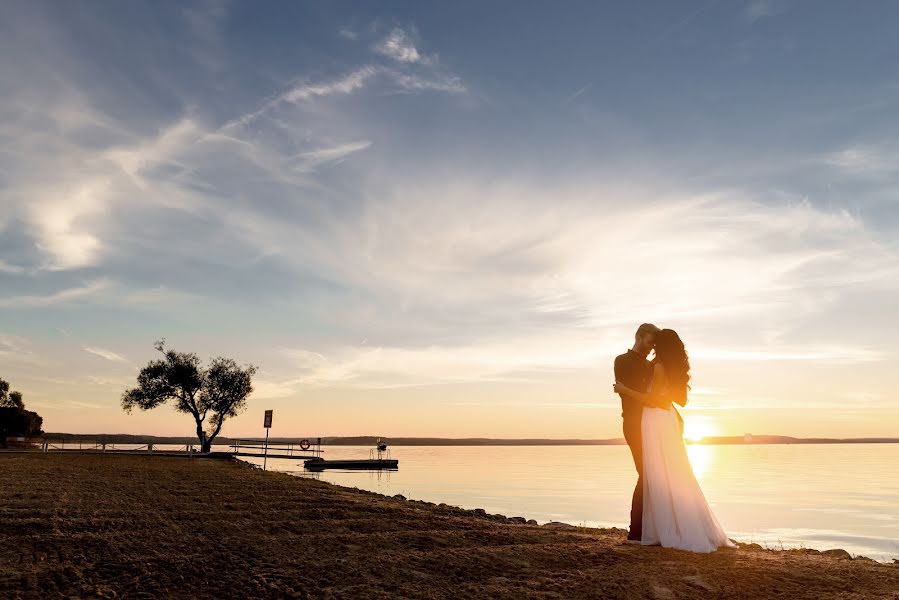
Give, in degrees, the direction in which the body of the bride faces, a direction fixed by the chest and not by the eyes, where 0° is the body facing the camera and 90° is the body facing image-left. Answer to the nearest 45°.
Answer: approximately 90°

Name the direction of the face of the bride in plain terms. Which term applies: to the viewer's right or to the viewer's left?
to the viewer's left

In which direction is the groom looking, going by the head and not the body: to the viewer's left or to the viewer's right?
to the viewer's right
